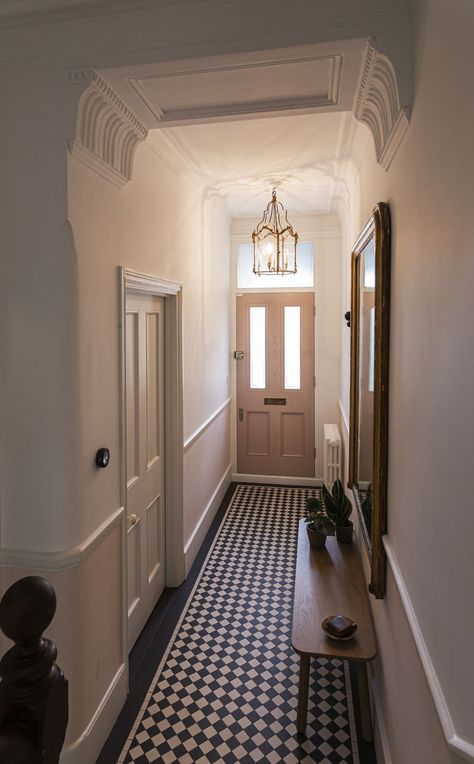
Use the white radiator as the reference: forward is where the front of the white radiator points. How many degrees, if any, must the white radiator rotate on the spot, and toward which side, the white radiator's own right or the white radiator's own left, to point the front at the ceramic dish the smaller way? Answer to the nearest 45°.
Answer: approximately 90° to the white radiator's own left

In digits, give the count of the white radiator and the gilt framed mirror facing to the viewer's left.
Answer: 2

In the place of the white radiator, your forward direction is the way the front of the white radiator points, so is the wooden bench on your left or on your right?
on your left

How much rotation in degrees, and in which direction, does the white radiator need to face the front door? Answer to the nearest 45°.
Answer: approximately 45° to its right

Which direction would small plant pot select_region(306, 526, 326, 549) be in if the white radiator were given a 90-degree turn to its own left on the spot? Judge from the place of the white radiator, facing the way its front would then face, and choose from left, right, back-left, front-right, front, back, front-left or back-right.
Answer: front

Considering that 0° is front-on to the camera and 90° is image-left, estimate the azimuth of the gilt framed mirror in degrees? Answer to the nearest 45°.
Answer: approximately 90°

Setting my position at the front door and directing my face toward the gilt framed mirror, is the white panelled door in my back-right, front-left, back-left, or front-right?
front-right

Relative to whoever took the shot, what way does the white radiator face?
facing to the left of the viewer

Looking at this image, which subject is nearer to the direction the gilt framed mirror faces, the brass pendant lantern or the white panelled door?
the white panelled door

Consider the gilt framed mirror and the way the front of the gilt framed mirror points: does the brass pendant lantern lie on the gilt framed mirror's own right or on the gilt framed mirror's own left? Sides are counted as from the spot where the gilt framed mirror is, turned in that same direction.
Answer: on the gilt framed mirror's own right

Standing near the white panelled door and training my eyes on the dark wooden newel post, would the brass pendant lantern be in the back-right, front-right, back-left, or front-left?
back-left

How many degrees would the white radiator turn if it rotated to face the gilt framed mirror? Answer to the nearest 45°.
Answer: approximately 90° to its left
